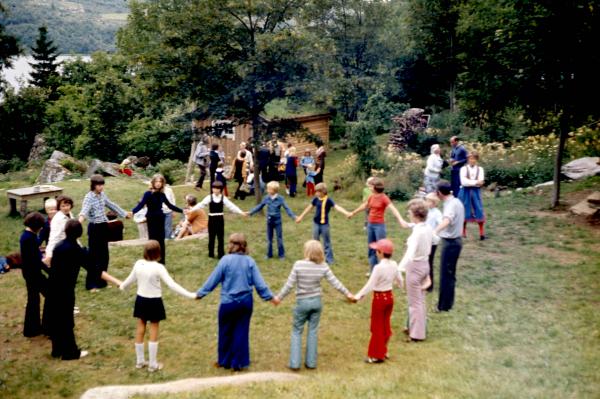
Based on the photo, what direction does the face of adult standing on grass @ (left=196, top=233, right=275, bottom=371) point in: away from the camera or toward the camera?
away from the camera

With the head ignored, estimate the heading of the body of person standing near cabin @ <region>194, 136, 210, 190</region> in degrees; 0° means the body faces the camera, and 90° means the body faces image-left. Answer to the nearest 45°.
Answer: approximately 270°

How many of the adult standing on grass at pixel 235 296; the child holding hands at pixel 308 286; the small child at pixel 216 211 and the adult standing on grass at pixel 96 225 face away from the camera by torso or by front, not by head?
2

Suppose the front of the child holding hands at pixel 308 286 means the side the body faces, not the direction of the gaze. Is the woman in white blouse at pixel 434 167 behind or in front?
in front

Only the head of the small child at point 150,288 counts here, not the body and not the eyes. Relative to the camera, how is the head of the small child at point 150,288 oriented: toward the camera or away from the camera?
away from the camera

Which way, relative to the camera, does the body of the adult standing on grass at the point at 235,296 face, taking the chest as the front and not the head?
away from the camera

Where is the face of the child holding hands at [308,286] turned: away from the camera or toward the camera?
away from the camera

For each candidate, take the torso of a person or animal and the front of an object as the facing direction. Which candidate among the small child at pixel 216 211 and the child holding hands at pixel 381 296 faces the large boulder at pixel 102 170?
the child holding hands

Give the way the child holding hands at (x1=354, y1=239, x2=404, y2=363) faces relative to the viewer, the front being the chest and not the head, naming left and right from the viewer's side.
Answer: facing away from the viewer and to the left of the viewer

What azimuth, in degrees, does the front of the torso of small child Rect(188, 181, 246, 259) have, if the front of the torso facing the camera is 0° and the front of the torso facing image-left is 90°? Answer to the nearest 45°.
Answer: approximately 0°

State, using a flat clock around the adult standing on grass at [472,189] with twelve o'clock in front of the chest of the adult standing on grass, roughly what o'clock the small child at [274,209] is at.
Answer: The small child is roughly at 2 o'clock from the adult standing on grass.

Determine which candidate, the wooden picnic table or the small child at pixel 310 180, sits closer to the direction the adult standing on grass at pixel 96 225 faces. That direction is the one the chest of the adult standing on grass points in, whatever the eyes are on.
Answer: the small child

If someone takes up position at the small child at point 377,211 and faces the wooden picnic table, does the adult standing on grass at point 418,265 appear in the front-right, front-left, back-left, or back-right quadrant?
back-left
